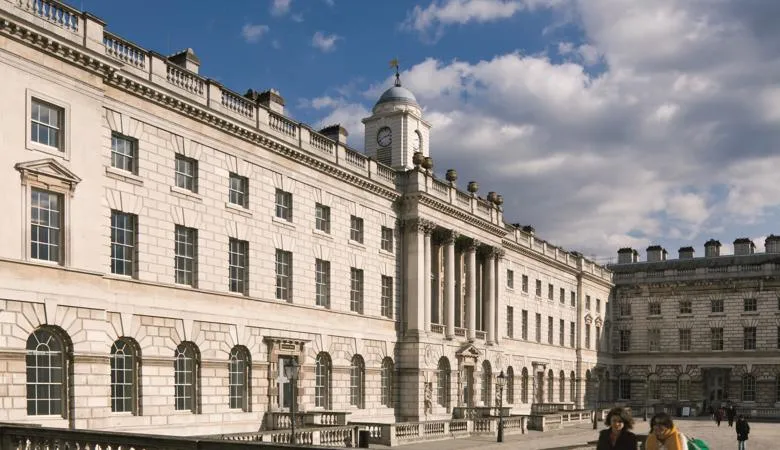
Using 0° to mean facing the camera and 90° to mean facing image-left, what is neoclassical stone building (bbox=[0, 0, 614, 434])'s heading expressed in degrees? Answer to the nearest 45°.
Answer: approximately 315°

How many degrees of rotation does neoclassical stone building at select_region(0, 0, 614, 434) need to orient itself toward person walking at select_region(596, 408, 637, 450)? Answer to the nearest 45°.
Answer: approximately 45° to its right

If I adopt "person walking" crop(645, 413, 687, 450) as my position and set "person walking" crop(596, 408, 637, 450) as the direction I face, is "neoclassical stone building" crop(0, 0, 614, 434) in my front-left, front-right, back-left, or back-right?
front-right

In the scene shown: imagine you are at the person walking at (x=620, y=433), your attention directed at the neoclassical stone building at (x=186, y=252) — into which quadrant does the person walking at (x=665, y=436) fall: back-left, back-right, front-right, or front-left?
back-right

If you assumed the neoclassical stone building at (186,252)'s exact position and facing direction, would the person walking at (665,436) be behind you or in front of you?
in front
